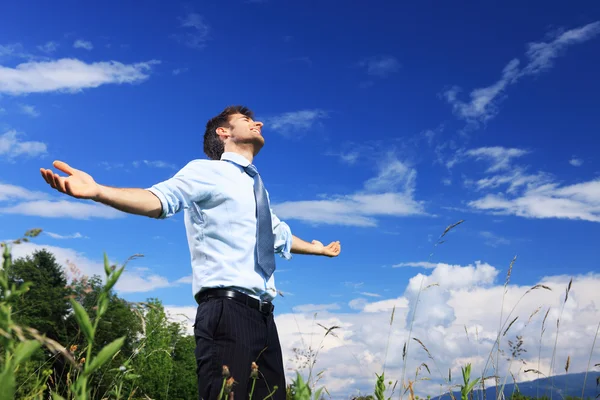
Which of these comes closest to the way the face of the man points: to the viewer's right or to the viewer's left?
to the viewer's right

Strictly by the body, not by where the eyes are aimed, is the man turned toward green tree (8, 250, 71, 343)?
no

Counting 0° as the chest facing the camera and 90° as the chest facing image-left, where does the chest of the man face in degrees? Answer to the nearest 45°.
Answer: approximately 315°
